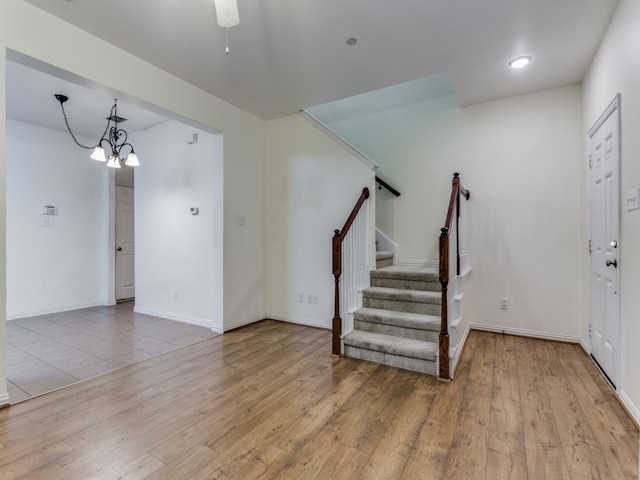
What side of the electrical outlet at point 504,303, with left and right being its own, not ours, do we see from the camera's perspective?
front

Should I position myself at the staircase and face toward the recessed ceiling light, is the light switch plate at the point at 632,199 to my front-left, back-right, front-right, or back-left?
front-right

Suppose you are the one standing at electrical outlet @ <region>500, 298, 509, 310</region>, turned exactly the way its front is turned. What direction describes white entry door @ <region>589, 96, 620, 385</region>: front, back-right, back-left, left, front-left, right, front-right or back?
front-left

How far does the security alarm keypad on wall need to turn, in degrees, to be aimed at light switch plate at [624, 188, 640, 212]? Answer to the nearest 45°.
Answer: approximately 45° to its left

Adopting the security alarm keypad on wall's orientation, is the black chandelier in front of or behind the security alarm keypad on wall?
in front

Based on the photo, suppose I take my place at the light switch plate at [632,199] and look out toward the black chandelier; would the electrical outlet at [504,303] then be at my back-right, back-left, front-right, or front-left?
front-right

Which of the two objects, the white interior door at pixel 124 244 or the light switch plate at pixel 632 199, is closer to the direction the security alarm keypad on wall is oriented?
the light switch plate

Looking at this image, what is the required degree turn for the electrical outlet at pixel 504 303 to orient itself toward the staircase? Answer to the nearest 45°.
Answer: approximately 45° to its right

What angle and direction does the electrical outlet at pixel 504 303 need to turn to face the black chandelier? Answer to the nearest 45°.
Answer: approximately 45° to its right

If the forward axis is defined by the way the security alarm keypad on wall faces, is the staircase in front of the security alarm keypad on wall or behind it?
in front

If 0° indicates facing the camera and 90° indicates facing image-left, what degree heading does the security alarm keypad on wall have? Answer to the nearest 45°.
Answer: approximately 0°

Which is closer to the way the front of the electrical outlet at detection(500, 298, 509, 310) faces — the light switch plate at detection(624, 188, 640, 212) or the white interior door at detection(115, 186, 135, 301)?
the light switch plate

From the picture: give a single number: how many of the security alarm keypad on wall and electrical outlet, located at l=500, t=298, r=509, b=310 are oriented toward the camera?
2
